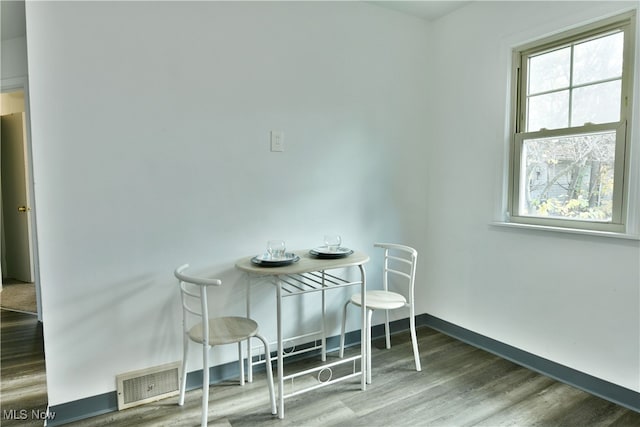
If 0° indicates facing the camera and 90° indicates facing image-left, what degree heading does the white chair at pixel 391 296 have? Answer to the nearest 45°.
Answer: approximately 45°

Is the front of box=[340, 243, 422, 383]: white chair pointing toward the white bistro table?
yes

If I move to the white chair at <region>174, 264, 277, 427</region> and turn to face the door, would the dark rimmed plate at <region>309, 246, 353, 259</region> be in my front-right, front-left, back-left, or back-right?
back-right

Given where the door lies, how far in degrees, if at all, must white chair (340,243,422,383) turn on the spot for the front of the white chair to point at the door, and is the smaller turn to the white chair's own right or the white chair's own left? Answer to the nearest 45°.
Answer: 0° — it already faces it

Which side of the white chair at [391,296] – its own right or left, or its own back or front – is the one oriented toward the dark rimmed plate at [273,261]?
front

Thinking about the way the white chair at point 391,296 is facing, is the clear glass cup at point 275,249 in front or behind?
in front

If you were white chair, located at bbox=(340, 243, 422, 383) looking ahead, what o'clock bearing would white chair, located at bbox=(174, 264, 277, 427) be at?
white chair, located at bbox=(174, 264, 277, 427) is roughly at 12 o'clock from white chair, located at bbox=(340, 243, 422, 383).
